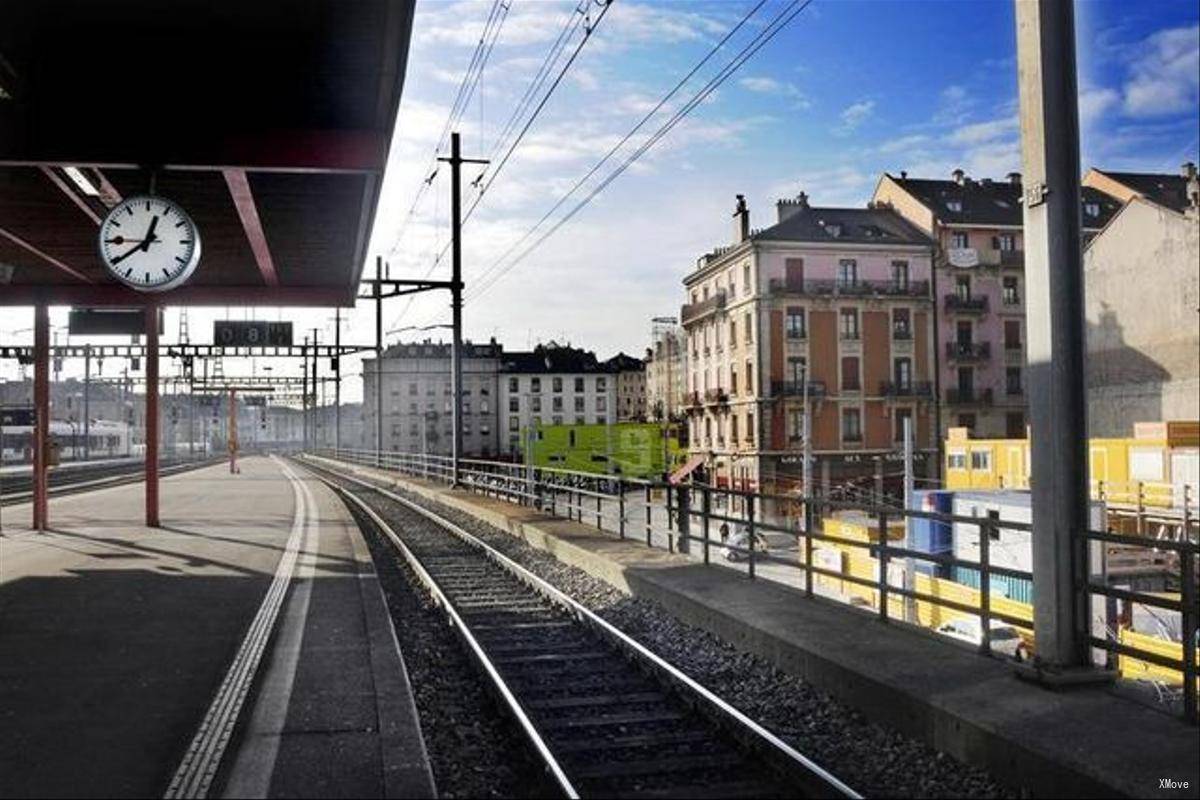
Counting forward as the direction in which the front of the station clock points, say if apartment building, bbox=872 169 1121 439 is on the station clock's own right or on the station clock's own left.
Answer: on the station clock's own left

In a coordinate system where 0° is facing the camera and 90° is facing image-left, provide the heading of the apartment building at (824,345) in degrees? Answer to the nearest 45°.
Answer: approximately 0°

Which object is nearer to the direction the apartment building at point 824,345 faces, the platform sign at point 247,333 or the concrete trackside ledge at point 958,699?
the concrete trackside ledge

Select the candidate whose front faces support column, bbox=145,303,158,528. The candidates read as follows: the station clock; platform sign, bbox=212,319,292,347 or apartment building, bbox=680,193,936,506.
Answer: the platform sign

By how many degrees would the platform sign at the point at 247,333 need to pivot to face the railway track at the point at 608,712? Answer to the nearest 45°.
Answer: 0° — it already faces it

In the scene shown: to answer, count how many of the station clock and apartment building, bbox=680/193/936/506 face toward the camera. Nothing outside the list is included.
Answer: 2

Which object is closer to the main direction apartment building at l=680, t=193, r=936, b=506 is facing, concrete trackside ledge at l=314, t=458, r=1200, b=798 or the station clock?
the concrete trackside ledge
